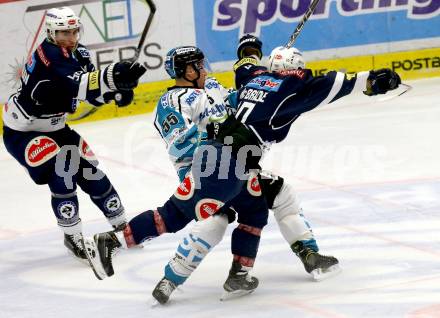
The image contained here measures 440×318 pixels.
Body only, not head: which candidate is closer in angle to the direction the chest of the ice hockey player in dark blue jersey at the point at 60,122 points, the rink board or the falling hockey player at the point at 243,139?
the falling hockey player

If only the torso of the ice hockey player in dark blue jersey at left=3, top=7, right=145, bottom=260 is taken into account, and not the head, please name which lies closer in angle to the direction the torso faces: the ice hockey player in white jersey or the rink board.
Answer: the ice hockey player in white jersey

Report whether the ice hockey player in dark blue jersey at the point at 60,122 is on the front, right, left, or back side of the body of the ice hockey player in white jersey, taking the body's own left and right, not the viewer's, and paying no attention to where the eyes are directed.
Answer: back

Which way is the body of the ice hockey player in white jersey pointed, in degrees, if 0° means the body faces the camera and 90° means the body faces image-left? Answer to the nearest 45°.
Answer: approximately 315°

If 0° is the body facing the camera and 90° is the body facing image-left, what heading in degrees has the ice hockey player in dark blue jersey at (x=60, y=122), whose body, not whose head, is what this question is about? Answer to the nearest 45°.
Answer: approximately 315°

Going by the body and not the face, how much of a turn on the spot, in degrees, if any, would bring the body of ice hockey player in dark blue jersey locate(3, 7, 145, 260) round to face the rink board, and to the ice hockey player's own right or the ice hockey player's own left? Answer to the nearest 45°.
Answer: approximately 90° to the ice hockey player's own left
